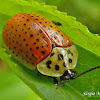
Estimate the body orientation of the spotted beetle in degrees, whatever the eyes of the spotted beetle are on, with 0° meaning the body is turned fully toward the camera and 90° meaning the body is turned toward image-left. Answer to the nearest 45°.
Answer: approximately 315°
